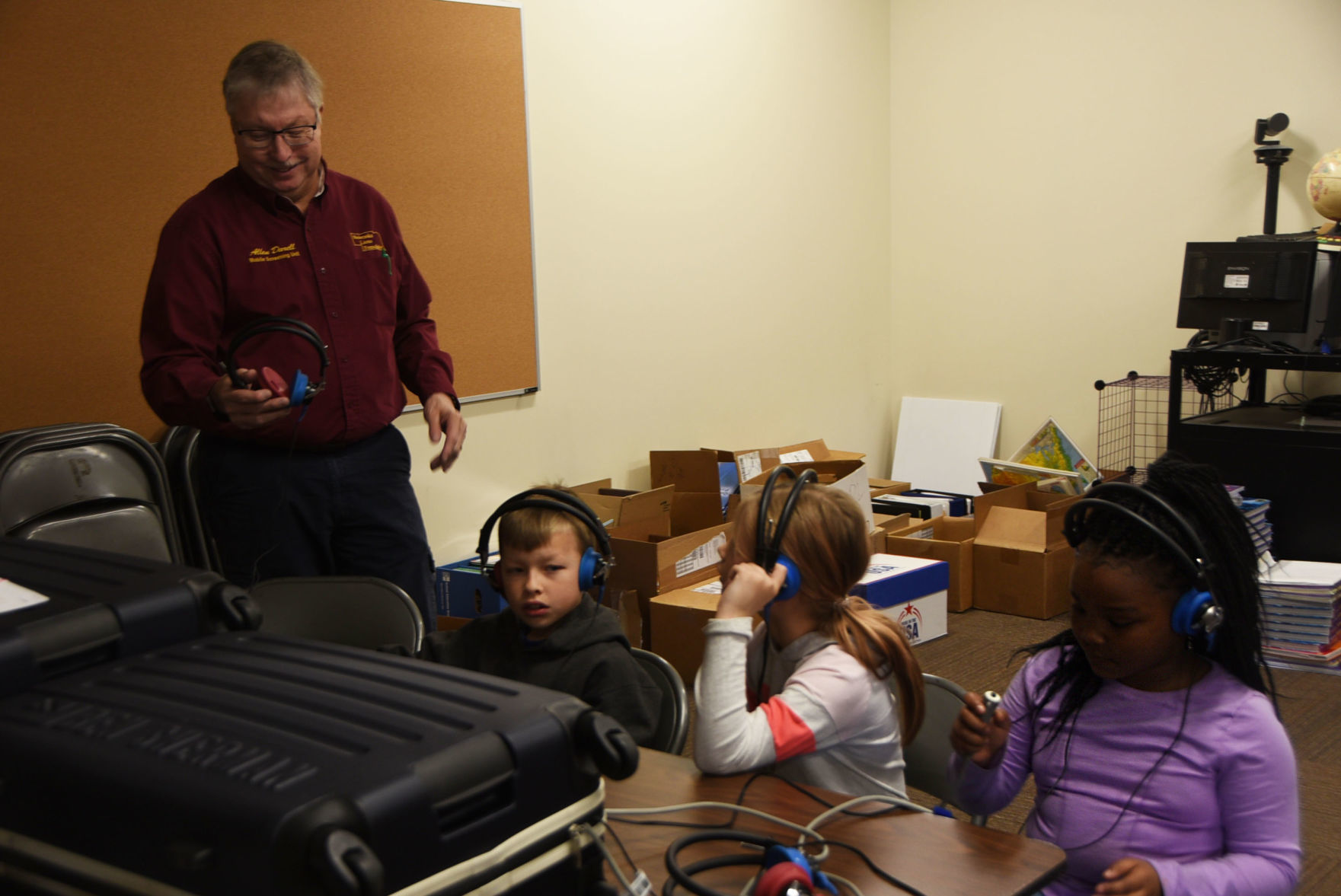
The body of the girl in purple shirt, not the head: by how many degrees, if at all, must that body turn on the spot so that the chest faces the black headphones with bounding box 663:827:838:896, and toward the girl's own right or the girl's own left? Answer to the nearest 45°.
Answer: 0° — they already face it

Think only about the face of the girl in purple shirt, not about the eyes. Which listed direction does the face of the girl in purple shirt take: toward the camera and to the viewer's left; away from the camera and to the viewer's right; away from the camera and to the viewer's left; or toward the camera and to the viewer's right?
toward the camera and to the viewer's left

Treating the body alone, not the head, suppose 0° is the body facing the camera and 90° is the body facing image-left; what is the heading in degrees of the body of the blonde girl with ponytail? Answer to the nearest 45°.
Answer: approximately 90°

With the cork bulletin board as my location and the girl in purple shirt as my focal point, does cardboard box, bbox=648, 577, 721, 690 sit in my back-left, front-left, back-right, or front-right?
front-left

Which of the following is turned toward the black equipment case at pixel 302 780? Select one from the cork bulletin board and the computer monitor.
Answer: the cork bulletin board

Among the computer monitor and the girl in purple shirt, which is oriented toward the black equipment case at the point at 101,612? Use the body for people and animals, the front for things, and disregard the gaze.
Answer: the girl in purple shirt

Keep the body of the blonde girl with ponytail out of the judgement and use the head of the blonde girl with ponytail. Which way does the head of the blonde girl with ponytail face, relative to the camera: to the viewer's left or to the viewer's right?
to the viewer's left

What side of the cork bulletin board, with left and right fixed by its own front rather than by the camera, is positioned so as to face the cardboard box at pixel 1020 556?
left

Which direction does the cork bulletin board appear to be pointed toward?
toward the camera

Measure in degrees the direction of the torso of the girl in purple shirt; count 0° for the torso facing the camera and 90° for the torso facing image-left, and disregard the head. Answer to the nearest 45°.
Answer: approximately 45°
